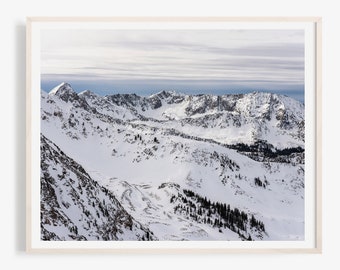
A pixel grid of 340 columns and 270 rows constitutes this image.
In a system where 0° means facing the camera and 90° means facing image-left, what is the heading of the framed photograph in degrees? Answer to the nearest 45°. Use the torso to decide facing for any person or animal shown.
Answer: approximately 0°
